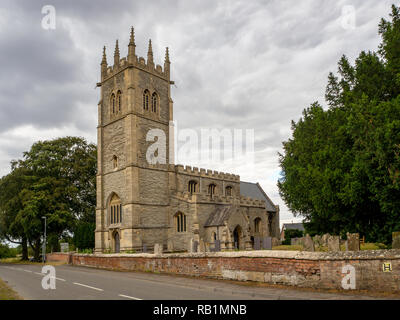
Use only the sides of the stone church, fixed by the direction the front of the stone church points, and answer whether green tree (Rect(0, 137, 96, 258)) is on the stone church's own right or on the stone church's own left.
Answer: on the stone church's own right

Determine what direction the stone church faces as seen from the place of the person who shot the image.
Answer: facing the viewer and to the left of the viewer

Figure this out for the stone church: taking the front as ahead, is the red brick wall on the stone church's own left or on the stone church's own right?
on the stone church's own left
